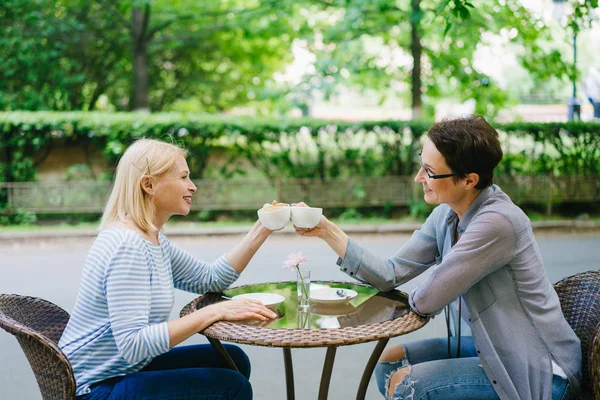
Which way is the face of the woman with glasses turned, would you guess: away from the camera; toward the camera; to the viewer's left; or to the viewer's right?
to the viewer's left

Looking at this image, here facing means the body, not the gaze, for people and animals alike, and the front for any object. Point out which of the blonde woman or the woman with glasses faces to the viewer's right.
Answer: the blonde woman

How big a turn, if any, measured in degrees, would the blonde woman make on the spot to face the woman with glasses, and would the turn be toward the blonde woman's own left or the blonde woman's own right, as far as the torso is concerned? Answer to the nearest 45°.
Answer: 0° — they already face them

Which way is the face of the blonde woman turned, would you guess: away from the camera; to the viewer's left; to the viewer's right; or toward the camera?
to the viewer's right

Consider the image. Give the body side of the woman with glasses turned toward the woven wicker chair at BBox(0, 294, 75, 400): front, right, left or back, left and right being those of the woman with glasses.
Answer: front

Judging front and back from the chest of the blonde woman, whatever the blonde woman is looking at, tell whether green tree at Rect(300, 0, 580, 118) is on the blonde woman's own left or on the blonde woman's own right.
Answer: on the blonde woman's own left

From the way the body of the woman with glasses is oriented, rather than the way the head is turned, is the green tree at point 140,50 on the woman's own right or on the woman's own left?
on the woman's own right

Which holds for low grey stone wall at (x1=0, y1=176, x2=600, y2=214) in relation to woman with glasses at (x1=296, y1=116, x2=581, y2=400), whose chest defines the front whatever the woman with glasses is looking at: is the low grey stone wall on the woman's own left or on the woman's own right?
on the woman's own right

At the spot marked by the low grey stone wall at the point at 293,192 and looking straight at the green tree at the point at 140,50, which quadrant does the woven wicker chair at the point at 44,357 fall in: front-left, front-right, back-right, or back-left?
back-left

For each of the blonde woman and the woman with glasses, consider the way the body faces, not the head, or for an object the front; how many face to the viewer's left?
1

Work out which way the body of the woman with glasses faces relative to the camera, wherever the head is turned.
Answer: to the viewer's left

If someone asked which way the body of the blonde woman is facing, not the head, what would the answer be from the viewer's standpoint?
to the viewer's right

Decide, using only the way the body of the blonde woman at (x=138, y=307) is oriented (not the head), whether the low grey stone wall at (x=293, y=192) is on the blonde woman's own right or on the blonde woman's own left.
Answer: on the blonde woman's own left

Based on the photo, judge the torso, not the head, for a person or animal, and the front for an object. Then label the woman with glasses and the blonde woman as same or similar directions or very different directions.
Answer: very different directions
